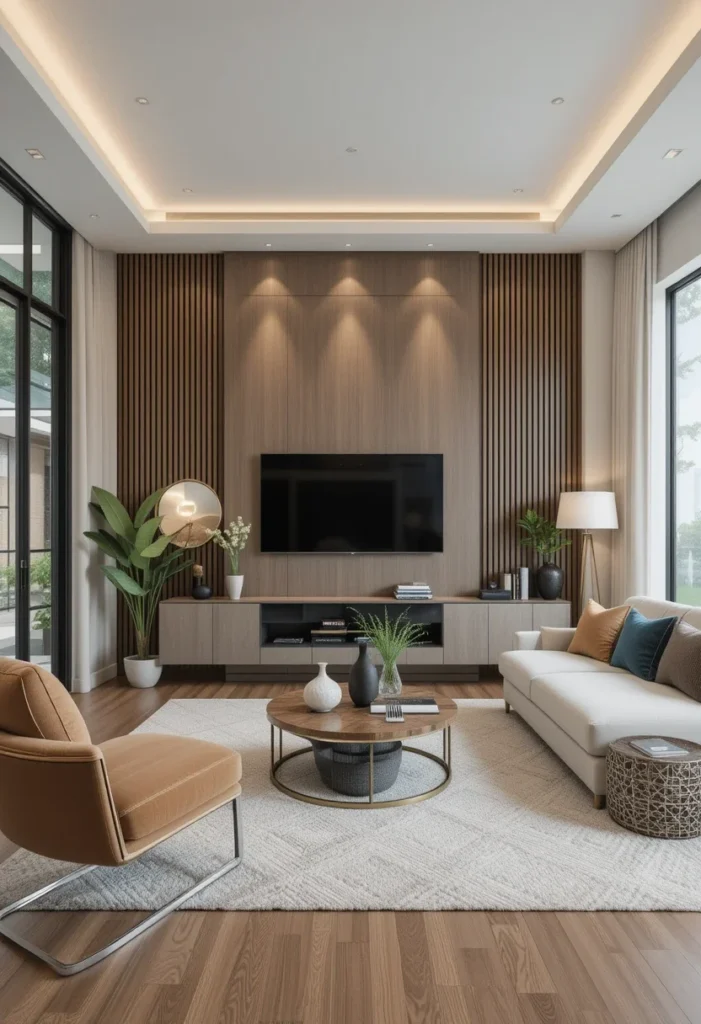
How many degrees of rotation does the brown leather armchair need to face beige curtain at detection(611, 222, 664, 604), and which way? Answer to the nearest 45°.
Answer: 0° — it already faces it

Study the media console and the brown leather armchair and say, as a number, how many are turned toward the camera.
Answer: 1

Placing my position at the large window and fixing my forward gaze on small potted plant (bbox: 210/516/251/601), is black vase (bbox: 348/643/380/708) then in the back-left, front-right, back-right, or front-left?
front-left

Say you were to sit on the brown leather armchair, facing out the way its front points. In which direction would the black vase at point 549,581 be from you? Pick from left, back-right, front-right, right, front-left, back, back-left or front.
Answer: front

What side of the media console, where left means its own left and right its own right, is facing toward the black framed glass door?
right

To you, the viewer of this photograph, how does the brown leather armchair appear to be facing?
facing away from the viewer and to the right of the viewer

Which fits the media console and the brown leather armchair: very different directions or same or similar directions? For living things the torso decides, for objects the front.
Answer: very different directions

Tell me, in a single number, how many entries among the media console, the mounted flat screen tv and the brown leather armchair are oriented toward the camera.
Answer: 2

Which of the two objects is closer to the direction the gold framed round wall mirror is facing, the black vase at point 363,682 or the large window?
the black vase

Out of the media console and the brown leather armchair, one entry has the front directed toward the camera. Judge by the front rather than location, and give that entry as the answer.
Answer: the media console

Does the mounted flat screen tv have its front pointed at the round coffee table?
yes

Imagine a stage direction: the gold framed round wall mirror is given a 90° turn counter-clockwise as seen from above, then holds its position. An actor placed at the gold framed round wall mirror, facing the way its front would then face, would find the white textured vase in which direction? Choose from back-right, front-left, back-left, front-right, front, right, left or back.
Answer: right

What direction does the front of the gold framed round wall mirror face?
toward the camera

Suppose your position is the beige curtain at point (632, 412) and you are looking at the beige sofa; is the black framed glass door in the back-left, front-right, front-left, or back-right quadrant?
front-right

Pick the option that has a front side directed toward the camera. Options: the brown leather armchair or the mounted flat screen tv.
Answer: the mounted flat screen tv

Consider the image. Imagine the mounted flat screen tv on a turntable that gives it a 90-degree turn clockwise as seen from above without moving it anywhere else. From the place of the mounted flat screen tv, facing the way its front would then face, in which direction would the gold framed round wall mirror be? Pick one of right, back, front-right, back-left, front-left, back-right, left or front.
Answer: front

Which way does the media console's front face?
toward the camera

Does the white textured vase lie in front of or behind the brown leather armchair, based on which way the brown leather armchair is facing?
in front
